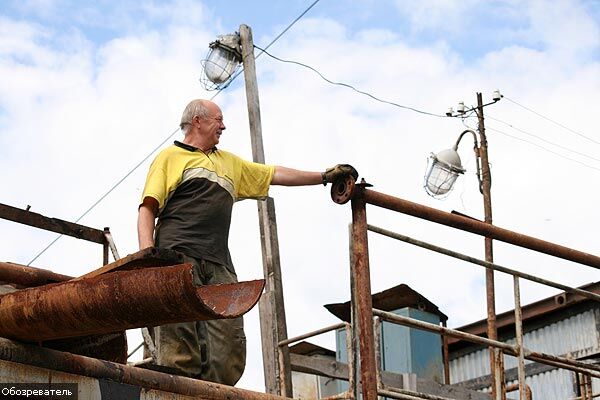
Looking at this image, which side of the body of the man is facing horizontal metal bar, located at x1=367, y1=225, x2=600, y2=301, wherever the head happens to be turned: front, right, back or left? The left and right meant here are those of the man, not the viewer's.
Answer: left

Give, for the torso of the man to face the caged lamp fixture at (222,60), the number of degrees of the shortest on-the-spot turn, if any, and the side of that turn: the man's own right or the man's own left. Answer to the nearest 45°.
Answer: approximately 135° to the man's own left

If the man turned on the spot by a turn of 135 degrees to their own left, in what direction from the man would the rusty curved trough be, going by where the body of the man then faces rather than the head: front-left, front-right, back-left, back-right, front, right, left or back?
back

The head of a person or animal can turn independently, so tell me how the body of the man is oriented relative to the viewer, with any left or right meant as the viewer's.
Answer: facing the viewer and to the right of the viewer

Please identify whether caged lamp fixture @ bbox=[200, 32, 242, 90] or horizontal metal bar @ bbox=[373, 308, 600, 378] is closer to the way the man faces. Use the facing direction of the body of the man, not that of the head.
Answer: the horizontal metal bar

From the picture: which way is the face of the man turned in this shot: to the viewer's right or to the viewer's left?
to the viewer's right

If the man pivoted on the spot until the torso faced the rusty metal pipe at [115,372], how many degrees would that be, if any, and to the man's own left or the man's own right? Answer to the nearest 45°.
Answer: approximately 45° to the man's own right
